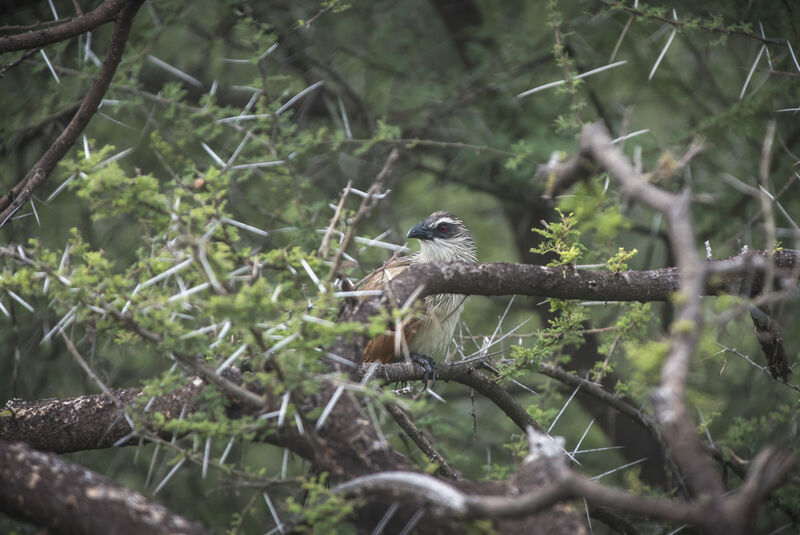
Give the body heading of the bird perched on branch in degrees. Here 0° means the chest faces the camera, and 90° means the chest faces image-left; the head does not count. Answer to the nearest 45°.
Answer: approximately 315°
